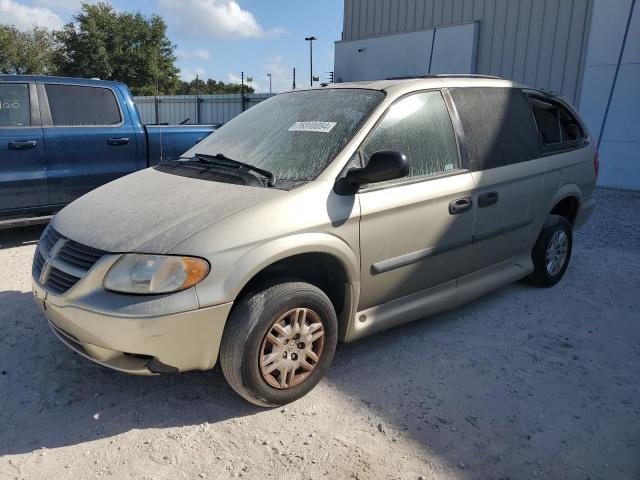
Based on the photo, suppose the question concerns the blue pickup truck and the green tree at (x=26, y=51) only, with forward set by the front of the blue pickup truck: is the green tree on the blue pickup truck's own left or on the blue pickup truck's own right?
on the blue pickup truck's own right

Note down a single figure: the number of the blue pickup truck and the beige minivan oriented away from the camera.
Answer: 0

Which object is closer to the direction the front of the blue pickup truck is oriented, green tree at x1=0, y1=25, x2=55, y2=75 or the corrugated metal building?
the green tree

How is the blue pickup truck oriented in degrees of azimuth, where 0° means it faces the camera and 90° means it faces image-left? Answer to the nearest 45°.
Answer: approximately 90°

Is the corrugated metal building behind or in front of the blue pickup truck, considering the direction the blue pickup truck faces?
behind

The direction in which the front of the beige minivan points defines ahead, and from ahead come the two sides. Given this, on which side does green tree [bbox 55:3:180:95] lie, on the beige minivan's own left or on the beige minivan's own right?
on the beige minivan's own right

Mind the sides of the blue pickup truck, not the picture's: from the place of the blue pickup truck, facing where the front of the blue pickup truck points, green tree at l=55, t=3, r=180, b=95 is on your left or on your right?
on your right

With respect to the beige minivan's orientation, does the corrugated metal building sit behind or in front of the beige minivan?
behind

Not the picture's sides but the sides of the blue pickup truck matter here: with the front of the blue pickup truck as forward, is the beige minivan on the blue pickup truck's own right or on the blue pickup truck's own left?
on the blue pickup truck's own left

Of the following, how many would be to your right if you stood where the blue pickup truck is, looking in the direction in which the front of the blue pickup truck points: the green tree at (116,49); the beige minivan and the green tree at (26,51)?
2

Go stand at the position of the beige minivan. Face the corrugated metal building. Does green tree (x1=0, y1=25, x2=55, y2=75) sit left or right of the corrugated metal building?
left

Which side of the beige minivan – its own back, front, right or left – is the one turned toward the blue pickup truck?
right

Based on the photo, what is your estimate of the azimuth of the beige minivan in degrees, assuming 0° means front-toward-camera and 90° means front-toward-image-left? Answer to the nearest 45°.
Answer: approximately 45°
